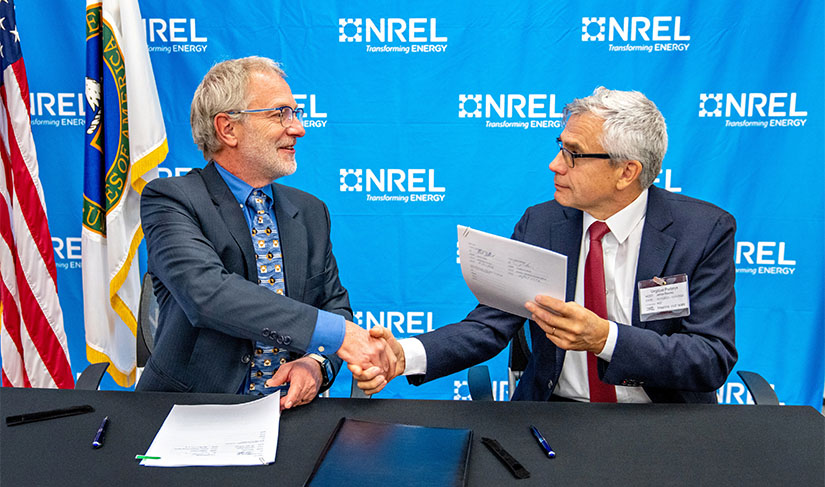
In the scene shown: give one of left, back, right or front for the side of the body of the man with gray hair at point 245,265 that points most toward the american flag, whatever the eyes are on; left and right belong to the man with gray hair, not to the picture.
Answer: back

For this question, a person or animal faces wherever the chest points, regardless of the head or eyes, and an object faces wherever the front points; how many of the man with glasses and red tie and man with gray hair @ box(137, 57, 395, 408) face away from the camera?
0

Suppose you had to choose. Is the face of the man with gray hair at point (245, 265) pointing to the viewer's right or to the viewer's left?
to the viewer's right

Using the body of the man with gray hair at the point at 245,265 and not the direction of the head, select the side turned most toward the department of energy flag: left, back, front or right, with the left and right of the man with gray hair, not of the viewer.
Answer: back

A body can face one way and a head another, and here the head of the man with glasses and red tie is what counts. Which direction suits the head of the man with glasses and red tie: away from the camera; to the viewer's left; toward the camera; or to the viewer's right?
to the viewer's left

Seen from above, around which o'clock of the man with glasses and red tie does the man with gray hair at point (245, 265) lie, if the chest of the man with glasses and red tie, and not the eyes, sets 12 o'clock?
The man with gray hair is roughly at 1 o'clock from the man with glasses and red tie.

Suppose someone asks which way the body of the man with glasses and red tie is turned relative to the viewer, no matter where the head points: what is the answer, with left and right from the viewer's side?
facing the viewer and to the left of the viewer

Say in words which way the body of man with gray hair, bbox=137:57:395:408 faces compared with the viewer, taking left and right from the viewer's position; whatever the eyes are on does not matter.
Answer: facing the viewer and to the right of the viewer

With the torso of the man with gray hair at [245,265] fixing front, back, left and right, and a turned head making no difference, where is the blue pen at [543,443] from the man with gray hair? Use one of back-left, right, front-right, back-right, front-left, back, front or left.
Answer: front

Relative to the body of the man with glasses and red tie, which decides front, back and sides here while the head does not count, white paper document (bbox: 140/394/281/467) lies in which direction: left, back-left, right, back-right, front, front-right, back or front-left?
front

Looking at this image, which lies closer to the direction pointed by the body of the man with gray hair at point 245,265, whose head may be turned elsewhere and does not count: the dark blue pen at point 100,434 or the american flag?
the dark blue pen

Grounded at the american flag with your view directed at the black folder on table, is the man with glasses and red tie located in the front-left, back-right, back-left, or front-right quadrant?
front-left
